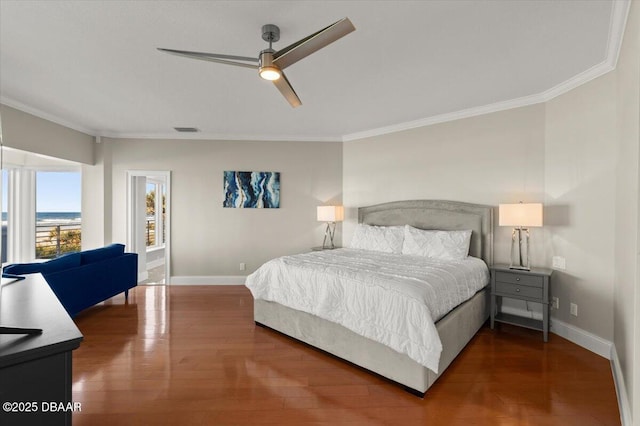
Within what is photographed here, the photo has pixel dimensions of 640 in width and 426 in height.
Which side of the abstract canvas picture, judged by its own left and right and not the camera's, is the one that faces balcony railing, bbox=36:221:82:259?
right

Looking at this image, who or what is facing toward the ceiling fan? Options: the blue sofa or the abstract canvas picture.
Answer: the abstract canvas picture

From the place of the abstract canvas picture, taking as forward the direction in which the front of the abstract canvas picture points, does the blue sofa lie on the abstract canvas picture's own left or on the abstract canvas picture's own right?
on the abstract canvas picture's own right

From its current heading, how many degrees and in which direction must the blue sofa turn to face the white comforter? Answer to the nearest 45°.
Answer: approximately 180°

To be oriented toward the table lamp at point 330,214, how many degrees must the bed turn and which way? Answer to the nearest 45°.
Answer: approximately 90° to its right

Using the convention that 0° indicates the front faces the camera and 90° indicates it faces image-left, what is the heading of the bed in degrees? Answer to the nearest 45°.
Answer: approximately 45°

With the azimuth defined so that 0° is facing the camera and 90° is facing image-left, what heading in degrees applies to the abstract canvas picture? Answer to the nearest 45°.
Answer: approximately 0°

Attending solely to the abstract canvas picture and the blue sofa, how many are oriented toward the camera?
1

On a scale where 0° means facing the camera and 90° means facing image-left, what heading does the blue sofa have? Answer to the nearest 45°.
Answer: approximately 135°

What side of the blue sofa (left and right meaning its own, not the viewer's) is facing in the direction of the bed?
back
